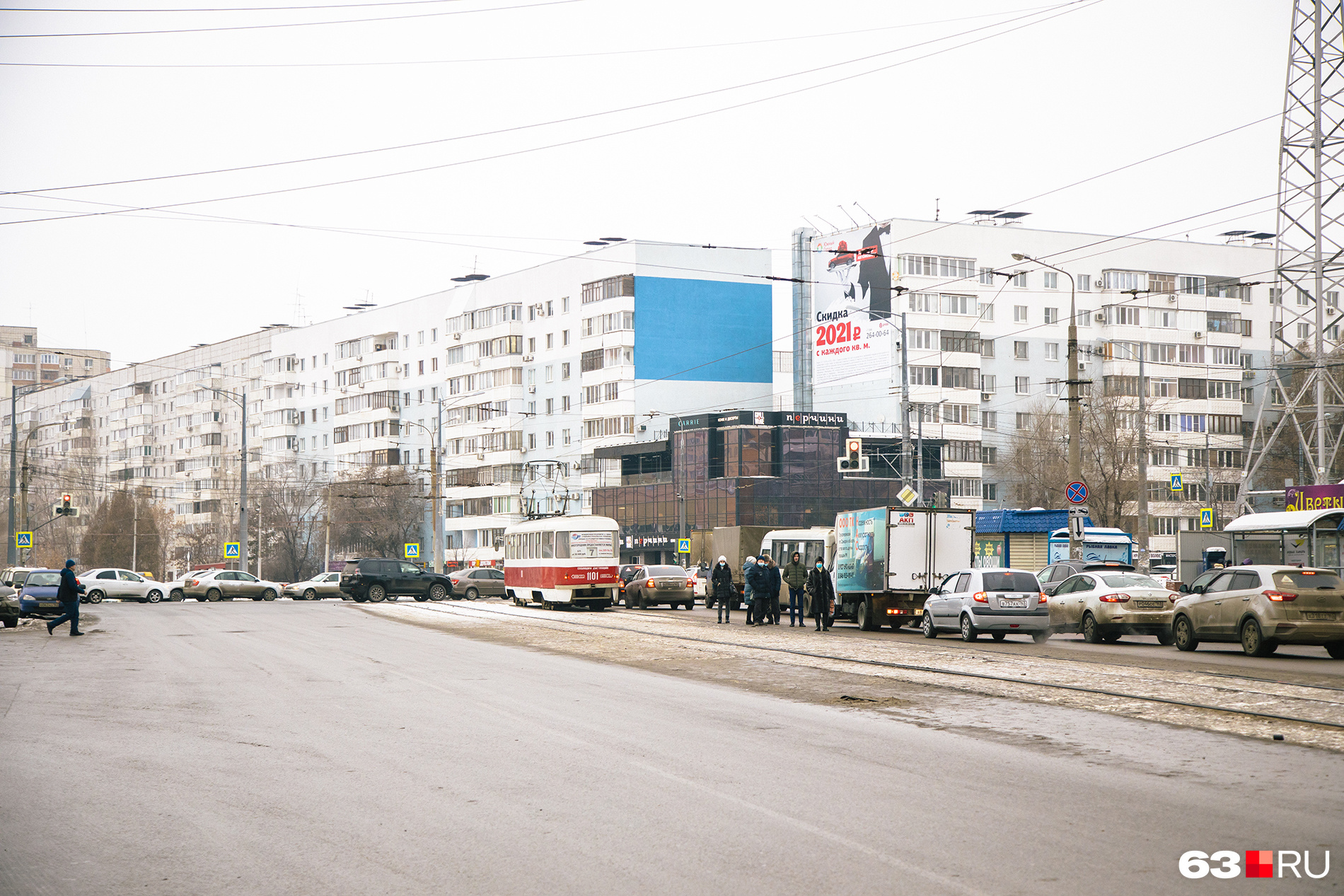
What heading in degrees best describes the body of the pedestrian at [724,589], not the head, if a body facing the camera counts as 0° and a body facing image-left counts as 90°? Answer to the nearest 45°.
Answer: approximately 0°

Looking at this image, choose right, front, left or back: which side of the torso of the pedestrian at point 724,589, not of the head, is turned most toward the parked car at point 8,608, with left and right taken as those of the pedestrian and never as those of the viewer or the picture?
right

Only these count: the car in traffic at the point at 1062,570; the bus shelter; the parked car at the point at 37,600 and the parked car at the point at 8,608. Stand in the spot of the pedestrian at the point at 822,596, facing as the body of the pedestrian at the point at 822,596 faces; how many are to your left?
2

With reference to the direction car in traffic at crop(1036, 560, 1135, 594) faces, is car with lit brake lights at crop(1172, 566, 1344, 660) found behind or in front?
behind
